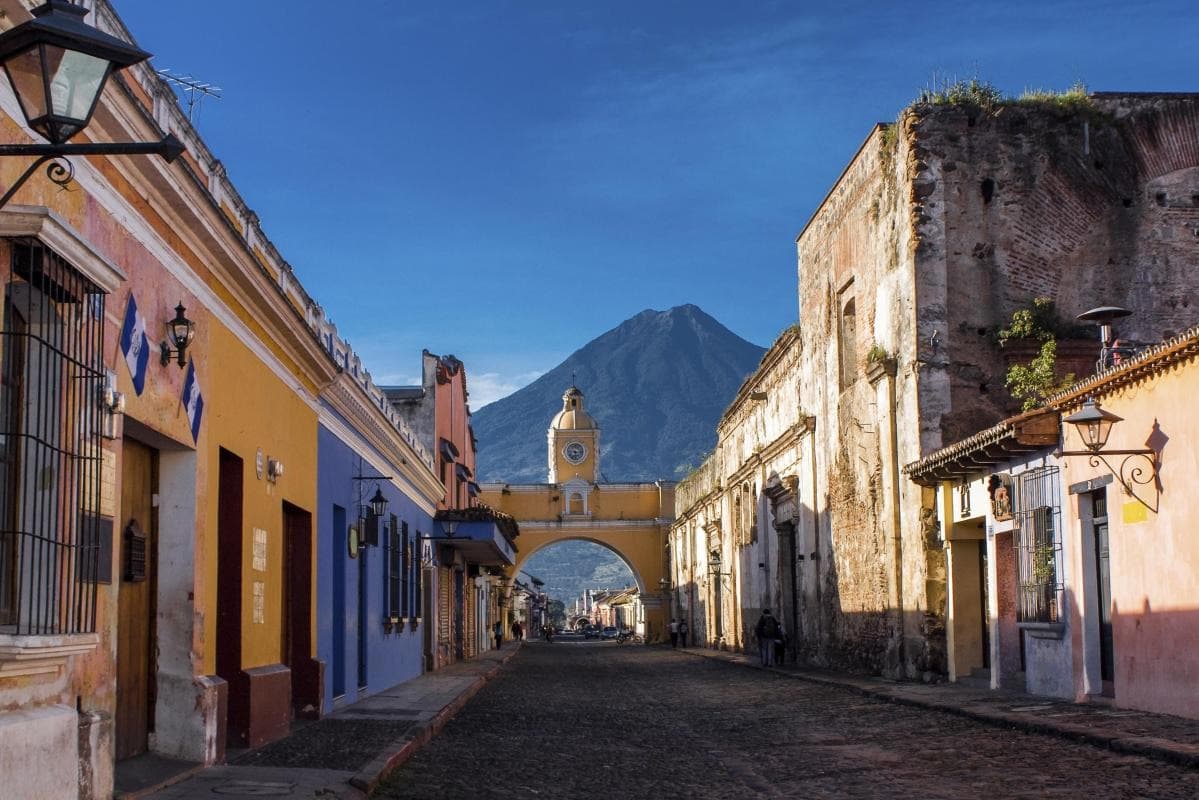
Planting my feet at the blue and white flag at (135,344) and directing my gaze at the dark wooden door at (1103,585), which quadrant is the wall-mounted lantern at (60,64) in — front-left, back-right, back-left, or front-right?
back-right

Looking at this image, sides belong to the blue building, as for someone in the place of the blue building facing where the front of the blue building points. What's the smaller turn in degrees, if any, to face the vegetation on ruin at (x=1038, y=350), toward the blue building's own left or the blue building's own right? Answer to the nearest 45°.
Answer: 0° — it already faces it

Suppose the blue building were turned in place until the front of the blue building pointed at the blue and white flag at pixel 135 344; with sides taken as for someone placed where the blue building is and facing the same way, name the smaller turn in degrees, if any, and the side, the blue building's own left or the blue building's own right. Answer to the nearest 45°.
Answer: approximately 90° to the blue building's own right

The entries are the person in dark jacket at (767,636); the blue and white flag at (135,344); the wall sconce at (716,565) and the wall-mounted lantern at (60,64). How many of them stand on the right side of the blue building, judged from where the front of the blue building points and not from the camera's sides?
2

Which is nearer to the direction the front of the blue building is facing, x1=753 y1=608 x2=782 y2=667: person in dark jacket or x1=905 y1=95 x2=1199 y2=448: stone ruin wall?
the stone ruin wall

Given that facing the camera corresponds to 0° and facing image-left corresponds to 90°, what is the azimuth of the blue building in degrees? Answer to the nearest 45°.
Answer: approximately 270°

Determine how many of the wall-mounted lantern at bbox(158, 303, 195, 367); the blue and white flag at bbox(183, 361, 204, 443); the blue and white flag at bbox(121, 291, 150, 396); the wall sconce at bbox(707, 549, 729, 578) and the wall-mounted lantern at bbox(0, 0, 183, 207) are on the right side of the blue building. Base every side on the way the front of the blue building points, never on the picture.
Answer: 4

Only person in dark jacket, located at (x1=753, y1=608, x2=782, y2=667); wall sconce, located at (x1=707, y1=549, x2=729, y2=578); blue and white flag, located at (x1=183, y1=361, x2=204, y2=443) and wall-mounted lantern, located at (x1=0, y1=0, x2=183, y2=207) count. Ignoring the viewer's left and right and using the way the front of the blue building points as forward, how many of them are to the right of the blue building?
2

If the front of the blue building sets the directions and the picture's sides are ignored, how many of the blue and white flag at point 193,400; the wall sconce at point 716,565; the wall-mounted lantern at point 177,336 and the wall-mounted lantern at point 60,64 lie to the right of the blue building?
3

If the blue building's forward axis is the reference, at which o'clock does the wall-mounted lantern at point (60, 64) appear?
The wall-mounted lantern is roughly at 3 o'clock from the blue building.

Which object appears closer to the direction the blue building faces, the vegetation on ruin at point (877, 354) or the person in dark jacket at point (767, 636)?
the vegetation on ruin
